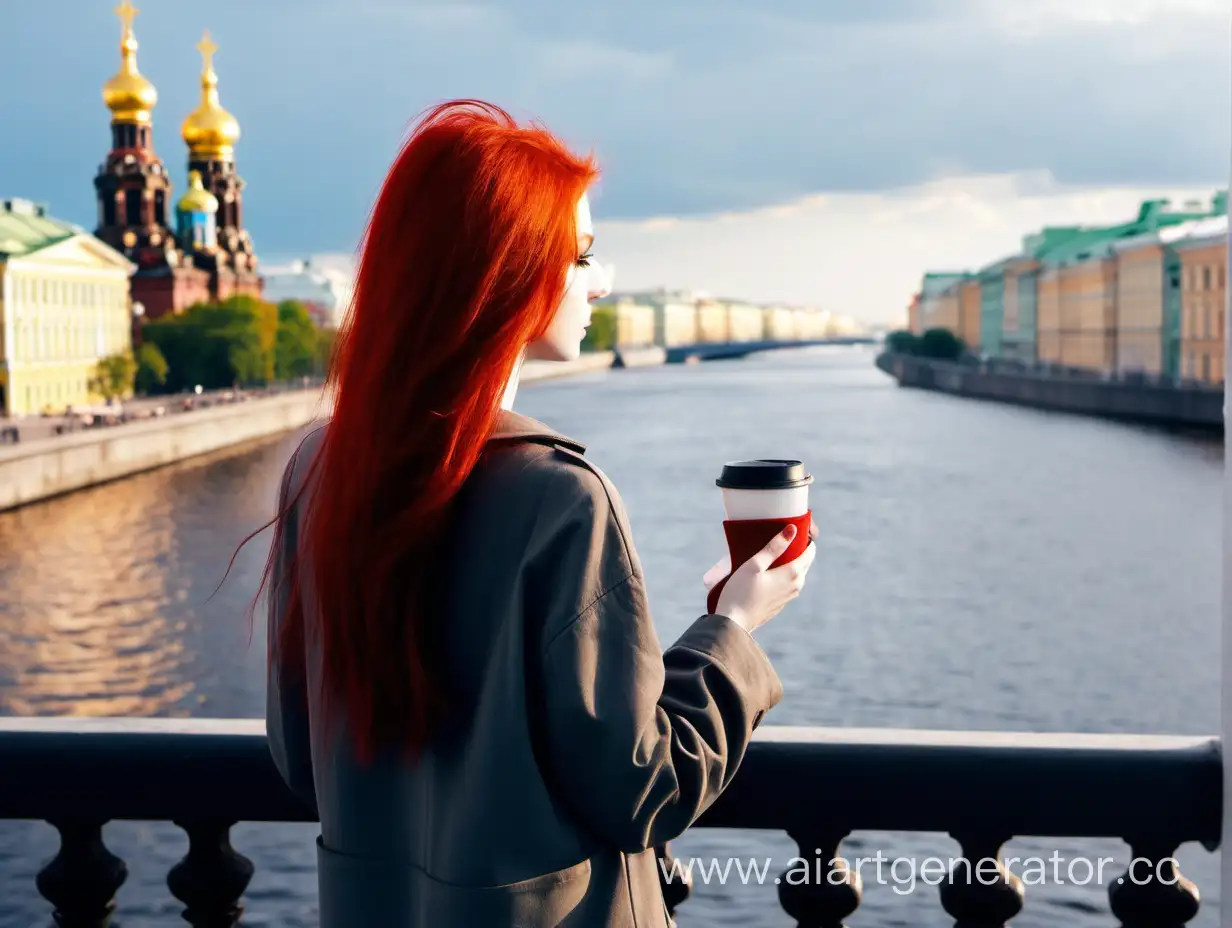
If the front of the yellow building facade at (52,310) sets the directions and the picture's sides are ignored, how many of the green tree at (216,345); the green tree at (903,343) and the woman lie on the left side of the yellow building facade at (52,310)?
2

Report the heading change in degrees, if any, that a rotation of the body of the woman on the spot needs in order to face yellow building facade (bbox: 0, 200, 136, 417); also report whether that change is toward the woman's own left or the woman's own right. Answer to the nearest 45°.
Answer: approximately 45° to the woman's own left

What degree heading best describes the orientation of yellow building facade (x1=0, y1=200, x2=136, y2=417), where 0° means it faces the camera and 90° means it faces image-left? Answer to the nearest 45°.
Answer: approximately 315°

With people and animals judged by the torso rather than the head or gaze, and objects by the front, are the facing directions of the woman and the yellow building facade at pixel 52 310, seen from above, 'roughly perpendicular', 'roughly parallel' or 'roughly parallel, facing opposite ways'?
roughly perpendicular

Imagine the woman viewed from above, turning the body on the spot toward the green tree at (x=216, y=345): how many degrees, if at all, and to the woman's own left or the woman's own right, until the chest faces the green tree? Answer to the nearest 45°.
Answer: approximately 45° to the woman's own left

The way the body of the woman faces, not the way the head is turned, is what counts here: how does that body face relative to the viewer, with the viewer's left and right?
facing away from the viewer and to the right of the viewer

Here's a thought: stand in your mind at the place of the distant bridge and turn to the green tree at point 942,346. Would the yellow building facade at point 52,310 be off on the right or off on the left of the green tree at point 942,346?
right
